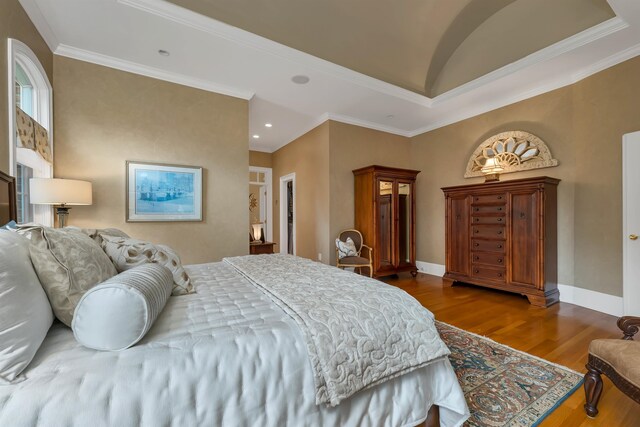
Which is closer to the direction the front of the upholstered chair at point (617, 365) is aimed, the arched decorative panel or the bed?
the bed

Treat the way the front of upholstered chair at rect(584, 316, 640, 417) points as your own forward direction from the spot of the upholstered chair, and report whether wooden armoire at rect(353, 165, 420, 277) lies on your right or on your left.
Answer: on your right

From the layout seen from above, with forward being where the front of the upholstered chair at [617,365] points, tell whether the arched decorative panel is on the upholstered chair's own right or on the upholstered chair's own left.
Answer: on the upholstered chair's own right

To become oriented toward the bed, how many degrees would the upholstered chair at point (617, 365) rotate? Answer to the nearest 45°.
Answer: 0° — it already faces it

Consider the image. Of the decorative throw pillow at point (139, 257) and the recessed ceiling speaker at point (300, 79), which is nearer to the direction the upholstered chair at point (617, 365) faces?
the decorative throw pillow

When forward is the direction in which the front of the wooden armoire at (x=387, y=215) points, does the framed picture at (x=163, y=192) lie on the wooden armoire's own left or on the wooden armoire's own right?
on the wooden armoire's own right

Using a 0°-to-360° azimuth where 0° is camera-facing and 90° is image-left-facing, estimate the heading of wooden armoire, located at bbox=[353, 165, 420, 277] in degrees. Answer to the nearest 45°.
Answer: approximately 315°

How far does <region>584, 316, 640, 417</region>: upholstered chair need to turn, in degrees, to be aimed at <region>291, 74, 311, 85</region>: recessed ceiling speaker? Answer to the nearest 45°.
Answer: approximately 45° to its right

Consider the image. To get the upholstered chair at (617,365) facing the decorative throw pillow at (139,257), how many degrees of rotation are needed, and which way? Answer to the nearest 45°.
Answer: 0° — it already faces it

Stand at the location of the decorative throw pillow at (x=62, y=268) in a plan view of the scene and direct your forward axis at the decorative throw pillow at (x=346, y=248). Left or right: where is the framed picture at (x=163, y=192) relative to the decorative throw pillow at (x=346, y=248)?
left

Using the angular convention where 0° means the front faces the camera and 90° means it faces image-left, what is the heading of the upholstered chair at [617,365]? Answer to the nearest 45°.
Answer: approximately 45°

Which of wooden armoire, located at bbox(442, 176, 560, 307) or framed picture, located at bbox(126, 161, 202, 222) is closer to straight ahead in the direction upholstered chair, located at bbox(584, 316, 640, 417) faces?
the framed picture
